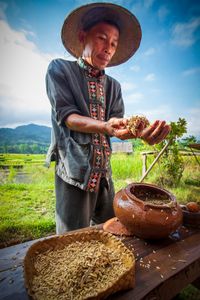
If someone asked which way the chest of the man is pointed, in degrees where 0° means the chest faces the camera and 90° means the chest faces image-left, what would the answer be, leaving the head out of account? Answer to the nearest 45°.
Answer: approximately 315°

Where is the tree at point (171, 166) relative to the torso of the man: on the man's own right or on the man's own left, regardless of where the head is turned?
on the man's own left
